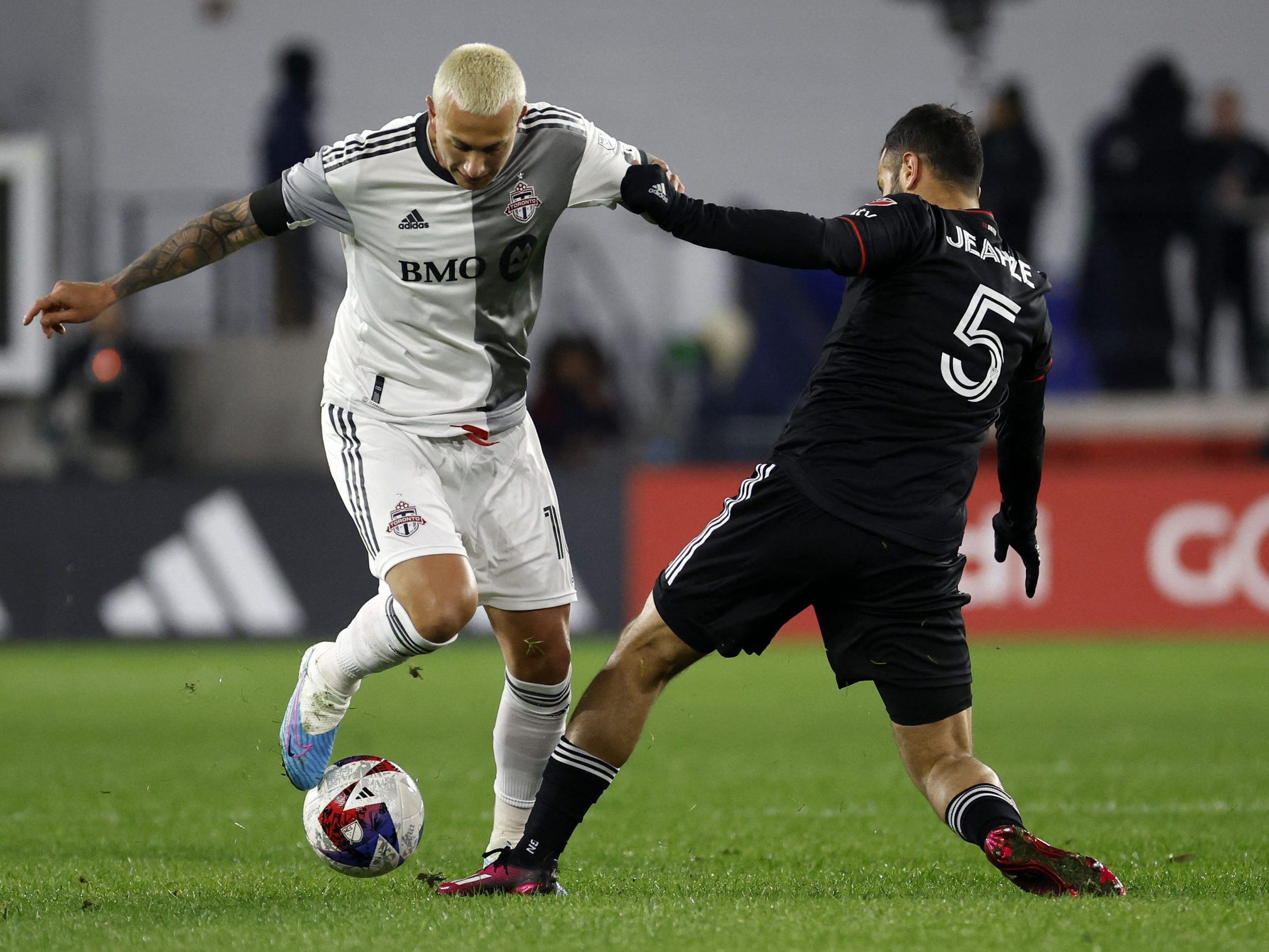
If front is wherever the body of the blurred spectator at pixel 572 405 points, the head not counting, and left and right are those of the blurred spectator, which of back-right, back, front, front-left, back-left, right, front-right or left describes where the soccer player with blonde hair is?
front

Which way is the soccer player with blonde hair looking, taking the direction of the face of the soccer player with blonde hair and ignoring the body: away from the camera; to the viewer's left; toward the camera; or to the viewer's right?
toward the camera

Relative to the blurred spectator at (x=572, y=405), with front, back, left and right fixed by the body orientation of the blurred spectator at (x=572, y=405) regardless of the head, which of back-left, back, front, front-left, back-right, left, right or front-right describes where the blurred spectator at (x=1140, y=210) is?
left

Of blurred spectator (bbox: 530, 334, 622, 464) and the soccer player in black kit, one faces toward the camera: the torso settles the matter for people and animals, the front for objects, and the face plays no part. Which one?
the blurred spectator

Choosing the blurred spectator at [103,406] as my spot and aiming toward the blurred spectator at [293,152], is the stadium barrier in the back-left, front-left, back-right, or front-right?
front-right

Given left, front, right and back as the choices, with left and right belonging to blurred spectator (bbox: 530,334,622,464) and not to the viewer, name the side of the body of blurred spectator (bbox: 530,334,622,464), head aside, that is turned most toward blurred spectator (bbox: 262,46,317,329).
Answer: right

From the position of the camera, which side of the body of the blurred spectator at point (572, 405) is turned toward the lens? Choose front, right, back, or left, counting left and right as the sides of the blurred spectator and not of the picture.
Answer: front

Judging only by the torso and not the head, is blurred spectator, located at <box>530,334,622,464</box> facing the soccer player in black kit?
yes

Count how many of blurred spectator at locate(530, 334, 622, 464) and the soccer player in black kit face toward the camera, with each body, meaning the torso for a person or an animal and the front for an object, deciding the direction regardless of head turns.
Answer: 1

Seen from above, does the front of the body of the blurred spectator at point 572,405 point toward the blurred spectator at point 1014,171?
no

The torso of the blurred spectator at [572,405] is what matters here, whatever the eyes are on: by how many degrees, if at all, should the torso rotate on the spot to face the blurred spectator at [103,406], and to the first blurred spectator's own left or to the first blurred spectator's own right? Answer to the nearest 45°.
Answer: approximately 90° to the first blurred spectator's own right

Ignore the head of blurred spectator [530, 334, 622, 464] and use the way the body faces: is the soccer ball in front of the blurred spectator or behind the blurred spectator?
in front

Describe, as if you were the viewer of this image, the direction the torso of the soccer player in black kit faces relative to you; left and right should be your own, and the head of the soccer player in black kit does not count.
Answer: facing away from the viewer and to the left of the viewer

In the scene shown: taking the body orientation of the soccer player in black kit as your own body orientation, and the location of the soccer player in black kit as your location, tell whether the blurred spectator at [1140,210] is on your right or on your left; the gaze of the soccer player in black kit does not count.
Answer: on your right
